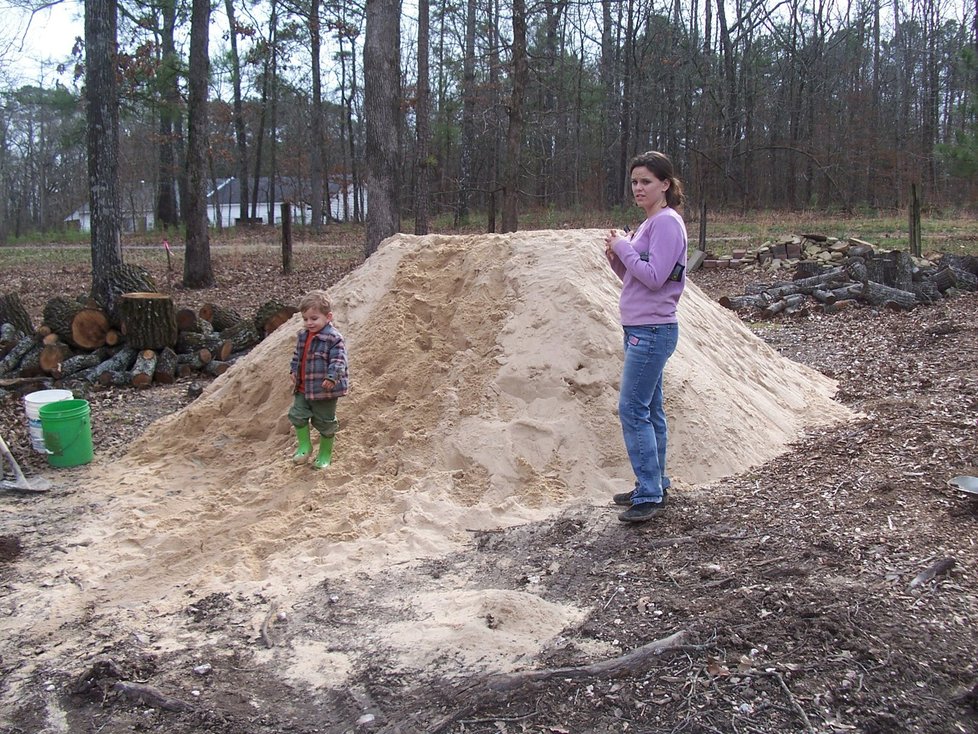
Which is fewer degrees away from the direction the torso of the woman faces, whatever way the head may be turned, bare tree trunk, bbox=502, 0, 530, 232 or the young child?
the young child

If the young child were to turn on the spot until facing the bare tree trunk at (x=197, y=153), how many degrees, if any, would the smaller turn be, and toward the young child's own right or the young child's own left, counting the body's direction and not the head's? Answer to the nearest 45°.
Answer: approximately 135° to the young child's own right

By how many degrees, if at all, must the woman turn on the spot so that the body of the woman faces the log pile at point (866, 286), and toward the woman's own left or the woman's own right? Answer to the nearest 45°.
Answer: approximately 90° to the woman's own right

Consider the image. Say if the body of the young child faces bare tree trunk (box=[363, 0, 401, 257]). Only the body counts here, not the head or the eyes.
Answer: no

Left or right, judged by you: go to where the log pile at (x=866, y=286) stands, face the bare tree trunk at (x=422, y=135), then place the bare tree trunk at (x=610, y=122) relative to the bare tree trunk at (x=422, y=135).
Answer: right

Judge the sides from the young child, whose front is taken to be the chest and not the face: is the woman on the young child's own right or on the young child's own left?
on the young child's own left

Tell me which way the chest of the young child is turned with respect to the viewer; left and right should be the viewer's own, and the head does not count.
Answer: facing the viewer and to the left of the viewer

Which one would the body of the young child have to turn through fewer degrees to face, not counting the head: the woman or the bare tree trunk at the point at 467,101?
the woman

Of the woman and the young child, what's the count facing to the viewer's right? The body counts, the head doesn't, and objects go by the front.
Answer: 0

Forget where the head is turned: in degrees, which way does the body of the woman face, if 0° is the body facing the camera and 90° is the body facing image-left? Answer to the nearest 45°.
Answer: approximately 90°

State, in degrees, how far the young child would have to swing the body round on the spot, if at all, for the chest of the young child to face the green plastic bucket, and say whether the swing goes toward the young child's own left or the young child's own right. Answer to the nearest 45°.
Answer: approximately 90° to the young child's own right

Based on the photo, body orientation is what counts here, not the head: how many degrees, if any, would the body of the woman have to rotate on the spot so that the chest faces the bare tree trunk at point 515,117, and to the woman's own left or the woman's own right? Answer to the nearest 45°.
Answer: approximately 90° to the woman's own right

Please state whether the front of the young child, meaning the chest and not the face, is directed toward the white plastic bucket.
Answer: no

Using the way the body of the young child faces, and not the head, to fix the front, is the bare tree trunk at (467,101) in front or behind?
behind

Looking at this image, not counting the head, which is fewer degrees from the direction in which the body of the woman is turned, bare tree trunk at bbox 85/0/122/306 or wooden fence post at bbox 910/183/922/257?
the bare tree trunk
